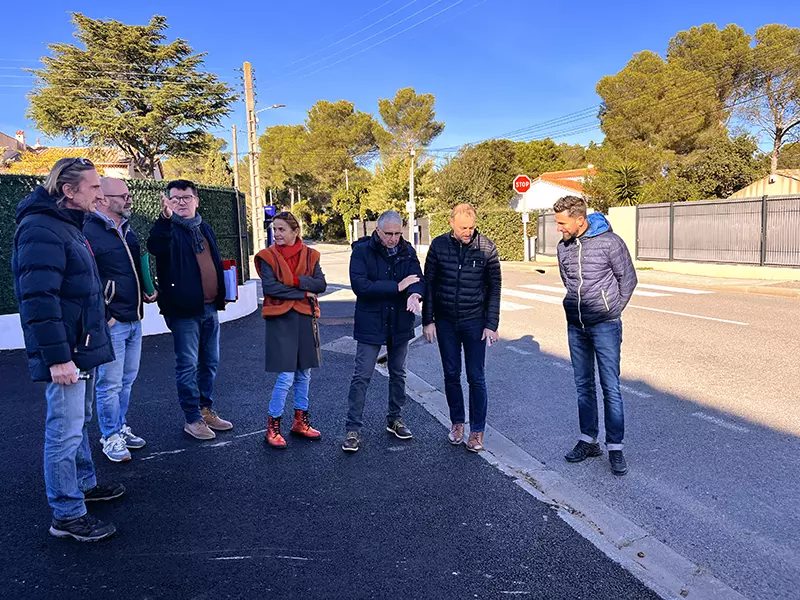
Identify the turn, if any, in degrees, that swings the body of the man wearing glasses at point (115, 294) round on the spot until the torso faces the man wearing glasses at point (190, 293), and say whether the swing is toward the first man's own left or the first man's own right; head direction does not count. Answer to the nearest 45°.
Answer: approximately 90° to the first man's own left

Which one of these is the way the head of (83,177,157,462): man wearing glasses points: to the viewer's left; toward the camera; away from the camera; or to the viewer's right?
to the viewer's right

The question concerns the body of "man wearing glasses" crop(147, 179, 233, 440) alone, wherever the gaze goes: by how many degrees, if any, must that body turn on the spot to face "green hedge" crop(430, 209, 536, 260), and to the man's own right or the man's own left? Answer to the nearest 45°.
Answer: approximately 90° to the man's own left

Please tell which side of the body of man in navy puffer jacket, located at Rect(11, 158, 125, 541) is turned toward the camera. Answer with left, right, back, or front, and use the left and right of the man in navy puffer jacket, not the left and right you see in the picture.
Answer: right

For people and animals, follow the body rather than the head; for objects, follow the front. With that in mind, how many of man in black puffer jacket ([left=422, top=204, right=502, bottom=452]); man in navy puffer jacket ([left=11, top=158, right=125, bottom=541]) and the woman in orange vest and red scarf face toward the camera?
2

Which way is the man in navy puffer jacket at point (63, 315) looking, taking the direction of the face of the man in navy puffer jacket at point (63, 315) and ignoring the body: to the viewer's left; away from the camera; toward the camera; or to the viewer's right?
to the viewer's right

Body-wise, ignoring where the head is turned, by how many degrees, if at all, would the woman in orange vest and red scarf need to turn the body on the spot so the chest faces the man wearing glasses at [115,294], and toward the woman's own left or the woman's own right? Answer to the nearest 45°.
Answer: approximately 90° to the woman's own right

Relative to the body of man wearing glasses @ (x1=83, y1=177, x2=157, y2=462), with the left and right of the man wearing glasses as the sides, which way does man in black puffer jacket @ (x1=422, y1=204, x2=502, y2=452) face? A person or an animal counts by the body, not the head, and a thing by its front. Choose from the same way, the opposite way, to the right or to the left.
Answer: to the right

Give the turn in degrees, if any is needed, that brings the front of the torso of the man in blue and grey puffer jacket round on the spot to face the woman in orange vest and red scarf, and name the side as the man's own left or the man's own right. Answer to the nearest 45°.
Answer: approximately 45° to the man's own right

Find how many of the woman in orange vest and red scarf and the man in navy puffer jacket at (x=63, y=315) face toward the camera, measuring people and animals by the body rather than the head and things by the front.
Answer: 1

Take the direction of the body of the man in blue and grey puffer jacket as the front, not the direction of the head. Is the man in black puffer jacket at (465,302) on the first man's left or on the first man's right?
on the first man's right

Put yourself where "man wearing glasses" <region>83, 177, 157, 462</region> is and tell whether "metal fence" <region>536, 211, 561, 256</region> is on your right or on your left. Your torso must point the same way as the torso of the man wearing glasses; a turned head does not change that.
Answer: on your left

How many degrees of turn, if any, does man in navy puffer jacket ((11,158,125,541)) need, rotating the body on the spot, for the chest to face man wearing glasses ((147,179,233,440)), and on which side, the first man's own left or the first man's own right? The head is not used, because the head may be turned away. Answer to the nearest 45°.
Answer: approximately 45° to the first man's own left

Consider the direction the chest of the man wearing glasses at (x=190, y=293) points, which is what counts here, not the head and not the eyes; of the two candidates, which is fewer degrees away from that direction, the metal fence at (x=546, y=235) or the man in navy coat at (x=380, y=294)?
the man in navy coat
